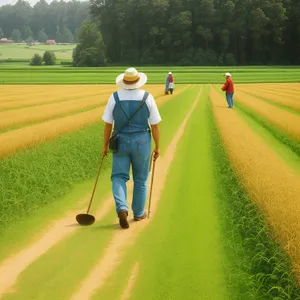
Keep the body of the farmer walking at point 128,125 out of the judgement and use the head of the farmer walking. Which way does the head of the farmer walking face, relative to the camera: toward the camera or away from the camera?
away from the camera

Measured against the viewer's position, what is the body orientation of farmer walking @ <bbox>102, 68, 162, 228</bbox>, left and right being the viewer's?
facing away from the viewer

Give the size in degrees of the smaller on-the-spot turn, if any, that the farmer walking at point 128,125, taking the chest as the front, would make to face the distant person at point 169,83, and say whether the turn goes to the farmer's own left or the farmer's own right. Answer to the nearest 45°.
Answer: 0° — they already face them
